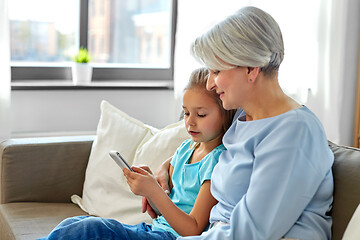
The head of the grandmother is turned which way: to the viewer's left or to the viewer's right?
to the viewer's left

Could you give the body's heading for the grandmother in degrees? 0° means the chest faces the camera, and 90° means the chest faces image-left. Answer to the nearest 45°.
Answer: approximately 45°

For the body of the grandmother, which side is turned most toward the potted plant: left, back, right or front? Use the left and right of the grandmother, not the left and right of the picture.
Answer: right

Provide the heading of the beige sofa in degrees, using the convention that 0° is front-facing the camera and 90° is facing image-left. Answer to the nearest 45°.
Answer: approximately 0°

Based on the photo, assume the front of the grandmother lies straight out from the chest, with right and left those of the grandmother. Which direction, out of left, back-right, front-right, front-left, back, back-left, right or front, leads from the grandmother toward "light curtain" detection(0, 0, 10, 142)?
right

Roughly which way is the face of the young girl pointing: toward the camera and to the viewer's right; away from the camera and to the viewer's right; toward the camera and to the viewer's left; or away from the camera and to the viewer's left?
toward the camera and to the viewer's left

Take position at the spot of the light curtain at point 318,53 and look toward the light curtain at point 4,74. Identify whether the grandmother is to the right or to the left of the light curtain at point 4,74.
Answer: left

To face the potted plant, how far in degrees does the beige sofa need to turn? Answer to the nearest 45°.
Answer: approximately 180°
